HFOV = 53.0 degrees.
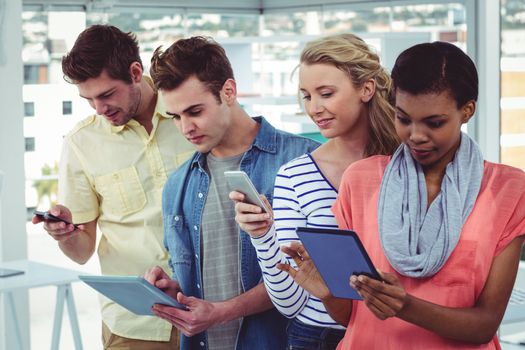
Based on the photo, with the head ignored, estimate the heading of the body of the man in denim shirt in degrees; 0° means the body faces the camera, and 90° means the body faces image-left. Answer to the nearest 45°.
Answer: approximately 45°

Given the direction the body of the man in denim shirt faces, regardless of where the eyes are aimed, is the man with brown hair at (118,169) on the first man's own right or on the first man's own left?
on the first man's own right
